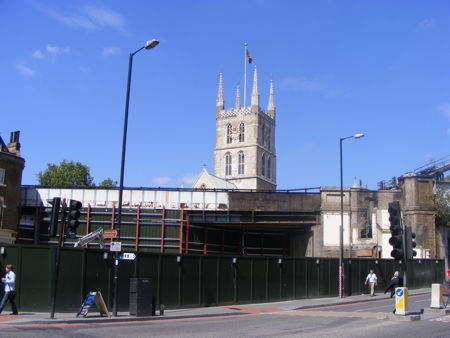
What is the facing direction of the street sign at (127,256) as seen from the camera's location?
facing the viewer

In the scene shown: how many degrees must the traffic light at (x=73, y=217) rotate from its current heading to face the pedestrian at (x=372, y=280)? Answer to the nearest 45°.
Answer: approximately 90° to its left

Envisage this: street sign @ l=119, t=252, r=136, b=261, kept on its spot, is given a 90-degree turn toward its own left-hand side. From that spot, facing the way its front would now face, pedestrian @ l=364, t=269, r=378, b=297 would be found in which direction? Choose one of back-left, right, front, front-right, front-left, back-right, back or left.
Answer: front-left

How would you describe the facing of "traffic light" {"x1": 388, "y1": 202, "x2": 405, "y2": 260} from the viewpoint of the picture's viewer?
facing the viewer and to the left of the viewer

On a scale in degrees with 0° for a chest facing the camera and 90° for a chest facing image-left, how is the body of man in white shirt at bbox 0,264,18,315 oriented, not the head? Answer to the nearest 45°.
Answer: approximately 90°

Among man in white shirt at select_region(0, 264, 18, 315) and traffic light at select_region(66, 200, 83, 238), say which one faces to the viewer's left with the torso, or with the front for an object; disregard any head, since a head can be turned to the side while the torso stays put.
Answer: the man in white shirt

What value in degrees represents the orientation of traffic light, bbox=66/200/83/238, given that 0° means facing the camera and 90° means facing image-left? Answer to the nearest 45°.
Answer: approximately 315°

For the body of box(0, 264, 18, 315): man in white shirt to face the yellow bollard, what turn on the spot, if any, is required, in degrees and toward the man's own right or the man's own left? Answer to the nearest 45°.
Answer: approximately 180°

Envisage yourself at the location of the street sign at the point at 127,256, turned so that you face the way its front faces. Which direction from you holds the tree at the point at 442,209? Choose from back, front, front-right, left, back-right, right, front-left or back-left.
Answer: back-left

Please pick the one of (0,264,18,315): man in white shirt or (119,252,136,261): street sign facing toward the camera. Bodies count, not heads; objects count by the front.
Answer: the street sign
